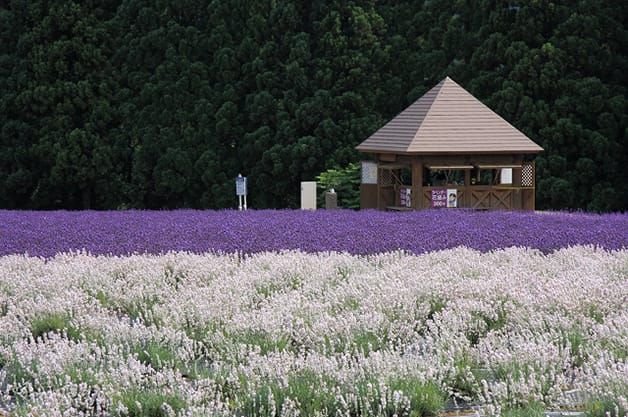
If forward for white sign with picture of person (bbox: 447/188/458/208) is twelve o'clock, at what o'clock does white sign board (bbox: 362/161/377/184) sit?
The white sign board is roughly at 4 o'clock from the white sign with picture of person.

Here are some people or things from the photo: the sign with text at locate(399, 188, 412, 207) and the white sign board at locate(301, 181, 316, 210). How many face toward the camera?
2

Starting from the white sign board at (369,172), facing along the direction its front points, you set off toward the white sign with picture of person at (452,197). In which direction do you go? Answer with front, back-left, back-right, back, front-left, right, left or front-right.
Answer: front-left

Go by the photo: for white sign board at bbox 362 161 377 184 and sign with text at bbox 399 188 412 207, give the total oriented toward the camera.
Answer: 2

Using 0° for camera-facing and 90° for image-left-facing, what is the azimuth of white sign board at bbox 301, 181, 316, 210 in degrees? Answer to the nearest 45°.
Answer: approximately 0°

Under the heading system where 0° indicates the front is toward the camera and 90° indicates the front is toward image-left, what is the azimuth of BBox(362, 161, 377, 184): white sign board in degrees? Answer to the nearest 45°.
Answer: approximately 0°

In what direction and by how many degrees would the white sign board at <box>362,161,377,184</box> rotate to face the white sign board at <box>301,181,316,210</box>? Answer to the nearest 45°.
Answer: approximately 135° to its right
